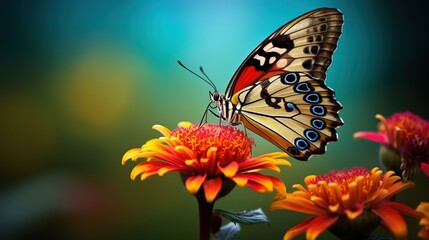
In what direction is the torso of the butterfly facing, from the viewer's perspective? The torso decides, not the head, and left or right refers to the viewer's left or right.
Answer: facing to the left of the viewer

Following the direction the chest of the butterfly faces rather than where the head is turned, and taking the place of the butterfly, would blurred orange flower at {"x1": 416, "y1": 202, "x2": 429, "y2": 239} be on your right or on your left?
on your left
